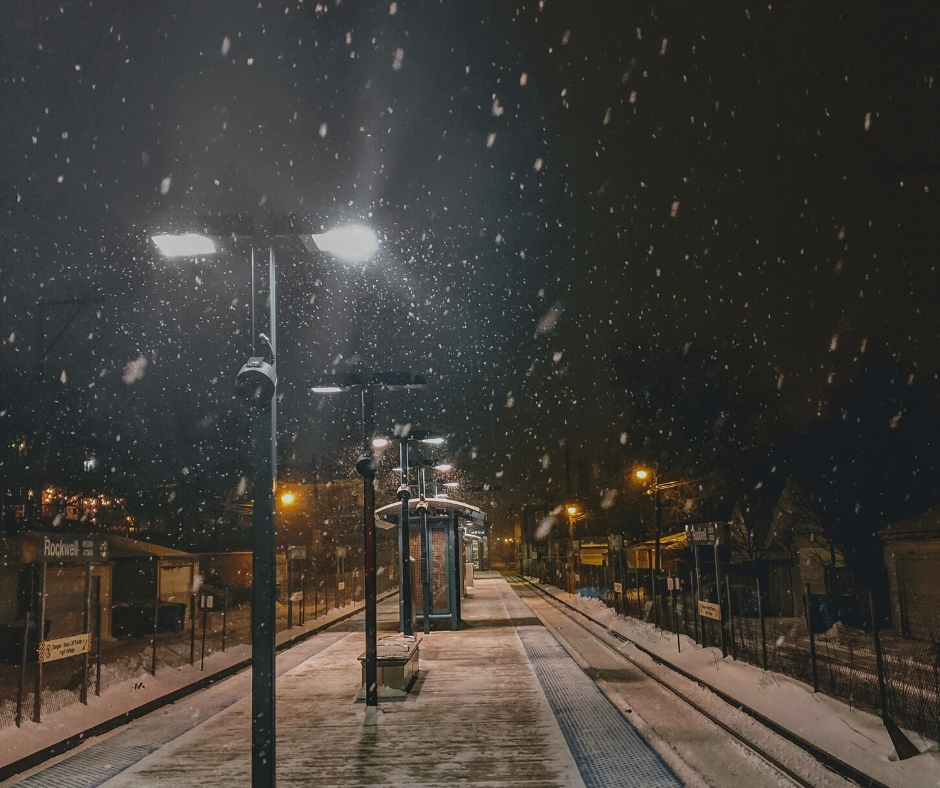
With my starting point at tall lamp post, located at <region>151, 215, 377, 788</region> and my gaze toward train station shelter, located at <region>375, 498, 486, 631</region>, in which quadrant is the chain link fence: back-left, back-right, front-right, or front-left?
front-right

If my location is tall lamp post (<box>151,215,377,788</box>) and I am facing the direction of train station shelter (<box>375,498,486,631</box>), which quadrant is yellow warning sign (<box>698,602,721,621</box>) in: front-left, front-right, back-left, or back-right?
front-right

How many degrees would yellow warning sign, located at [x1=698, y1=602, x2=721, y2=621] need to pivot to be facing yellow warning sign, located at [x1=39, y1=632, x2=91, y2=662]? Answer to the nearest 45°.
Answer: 0° — it already faces it

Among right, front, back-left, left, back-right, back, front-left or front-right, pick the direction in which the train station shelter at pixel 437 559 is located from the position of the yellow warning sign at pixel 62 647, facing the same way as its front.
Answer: left

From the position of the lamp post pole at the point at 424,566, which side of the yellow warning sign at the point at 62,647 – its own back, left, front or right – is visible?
left

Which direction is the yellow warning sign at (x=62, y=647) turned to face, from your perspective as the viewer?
facing the viewer and to the right of the viewer

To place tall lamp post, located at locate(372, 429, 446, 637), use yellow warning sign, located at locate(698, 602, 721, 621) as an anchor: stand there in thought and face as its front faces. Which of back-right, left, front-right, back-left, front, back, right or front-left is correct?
front-right

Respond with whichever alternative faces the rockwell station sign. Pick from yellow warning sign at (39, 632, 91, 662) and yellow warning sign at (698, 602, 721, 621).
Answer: yellow warning sign at (698, 602, 721, 621)

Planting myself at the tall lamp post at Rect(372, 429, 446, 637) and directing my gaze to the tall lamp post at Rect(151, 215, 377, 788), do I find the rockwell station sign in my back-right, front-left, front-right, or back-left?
front-right

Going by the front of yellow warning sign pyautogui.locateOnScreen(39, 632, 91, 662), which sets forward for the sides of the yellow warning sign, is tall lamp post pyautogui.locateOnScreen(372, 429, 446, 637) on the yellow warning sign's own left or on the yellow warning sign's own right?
on the yellow warning sign's own left

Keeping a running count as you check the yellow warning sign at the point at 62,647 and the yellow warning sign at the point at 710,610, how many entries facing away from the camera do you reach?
0

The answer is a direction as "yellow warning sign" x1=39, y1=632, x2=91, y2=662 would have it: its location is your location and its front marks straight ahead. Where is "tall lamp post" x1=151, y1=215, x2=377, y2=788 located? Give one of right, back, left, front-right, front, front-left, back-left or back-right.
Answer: front-right
